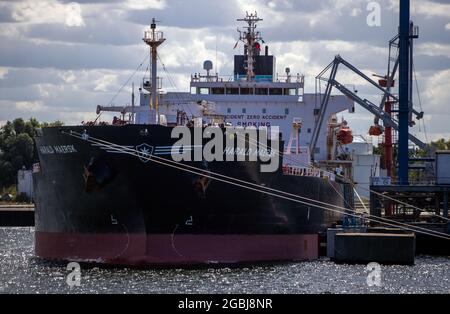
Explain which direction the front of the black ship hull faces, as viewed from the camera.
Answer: facing the viewer
